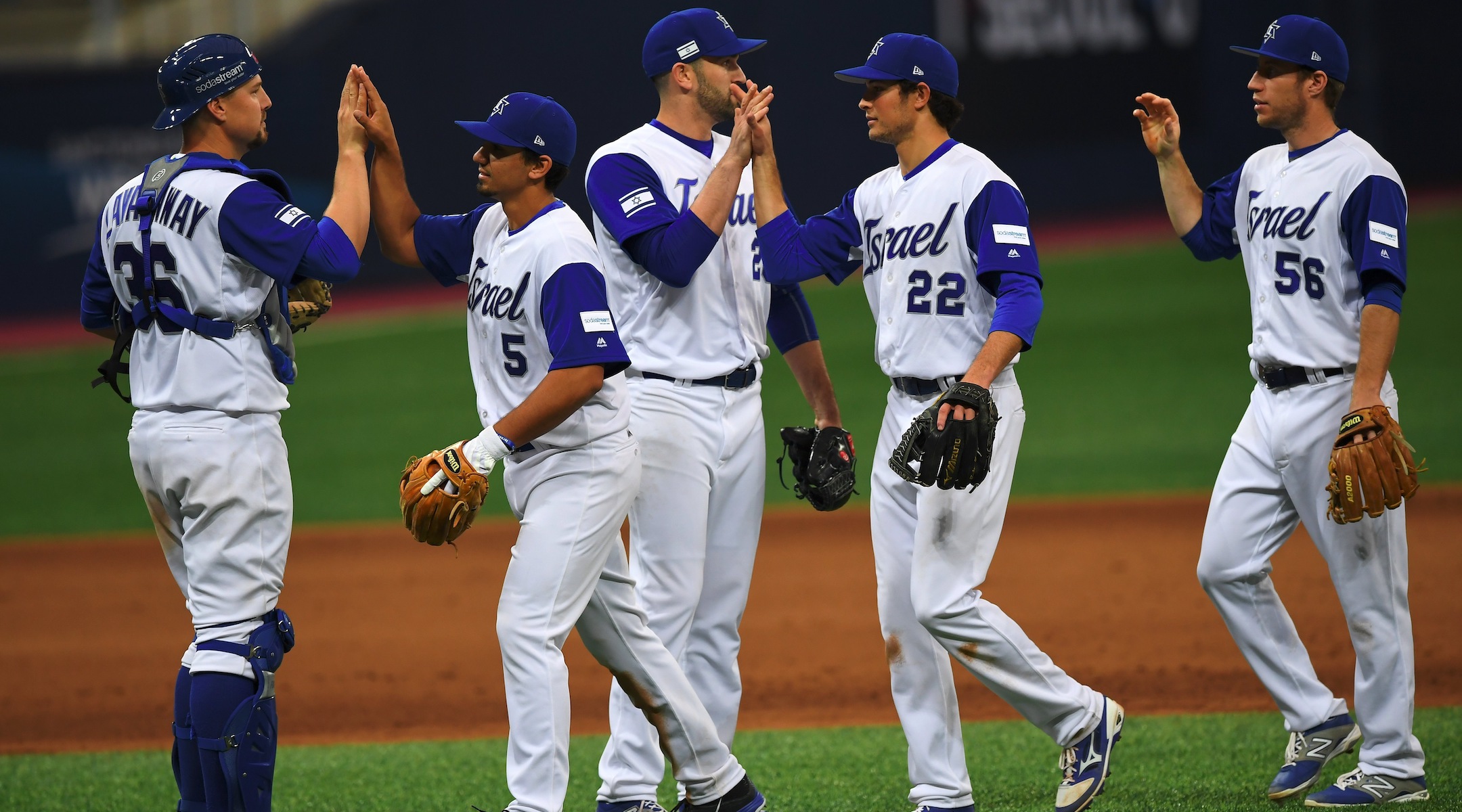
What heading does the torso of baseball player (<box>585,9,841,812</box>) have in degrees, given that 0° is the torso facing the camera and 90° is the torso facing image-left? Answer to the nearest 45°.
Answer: approximately 315°

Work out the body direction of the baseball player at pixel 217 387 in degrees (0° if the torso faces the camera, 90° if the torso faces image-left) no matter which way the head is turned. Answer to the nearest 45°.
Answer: approximately 225°

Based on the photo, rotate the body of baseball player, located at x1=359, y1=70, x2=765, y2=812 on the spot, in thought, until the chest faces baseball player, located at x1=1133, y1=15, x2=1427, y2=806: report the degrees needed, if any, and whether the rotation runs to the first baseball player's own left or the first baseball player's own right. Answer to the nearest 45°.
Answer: approximately 135° to the first baseball player's own left

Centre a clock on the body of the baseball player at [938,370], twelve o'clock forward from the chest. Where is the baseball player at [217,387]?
the baseball player at [217,387] is roughly at 1 o'clock from the baseball player at [938,370].

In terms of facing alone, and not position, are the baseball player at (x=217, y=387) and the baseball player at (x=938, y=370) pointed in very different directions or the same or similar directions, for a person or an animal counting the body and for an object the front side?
very different directions

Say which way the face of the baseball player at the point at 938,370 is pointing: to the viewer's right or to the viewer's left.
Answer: to the viewer's left

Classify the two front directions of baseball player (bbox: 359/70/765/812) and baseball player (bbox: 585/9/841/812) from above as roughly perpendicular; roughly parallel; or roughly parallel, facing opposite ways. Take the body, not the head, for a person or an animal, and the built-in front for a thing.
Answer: roughly perpendicular

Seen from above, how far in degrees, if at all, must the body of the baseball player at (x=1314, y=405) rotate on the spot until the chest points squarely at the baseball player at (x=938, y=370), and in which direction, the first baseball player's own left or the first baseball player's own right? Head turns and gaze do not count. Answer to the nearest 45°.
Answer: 0° — they already face them

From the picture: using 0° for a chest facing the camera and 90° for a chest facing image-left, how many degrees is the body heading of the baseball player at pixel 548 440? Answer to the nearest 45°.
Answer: approximately 45°

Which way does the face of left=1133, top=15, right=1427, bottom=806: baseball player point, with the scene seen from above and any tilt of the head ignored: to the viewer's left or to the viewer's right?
to the viewer's left

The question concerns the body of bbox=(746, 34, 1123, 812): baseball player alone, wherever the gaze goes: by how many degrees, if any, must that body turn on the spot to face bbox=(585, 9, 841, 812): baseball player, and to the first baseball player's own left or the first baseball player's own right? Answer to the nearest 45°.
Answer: approximately 45° to the first baseball player's own right

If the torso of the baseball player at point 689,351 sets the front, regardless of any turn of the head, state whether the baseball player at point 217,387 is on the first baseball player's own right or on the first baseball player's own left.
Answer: on the first baseball player's own right
